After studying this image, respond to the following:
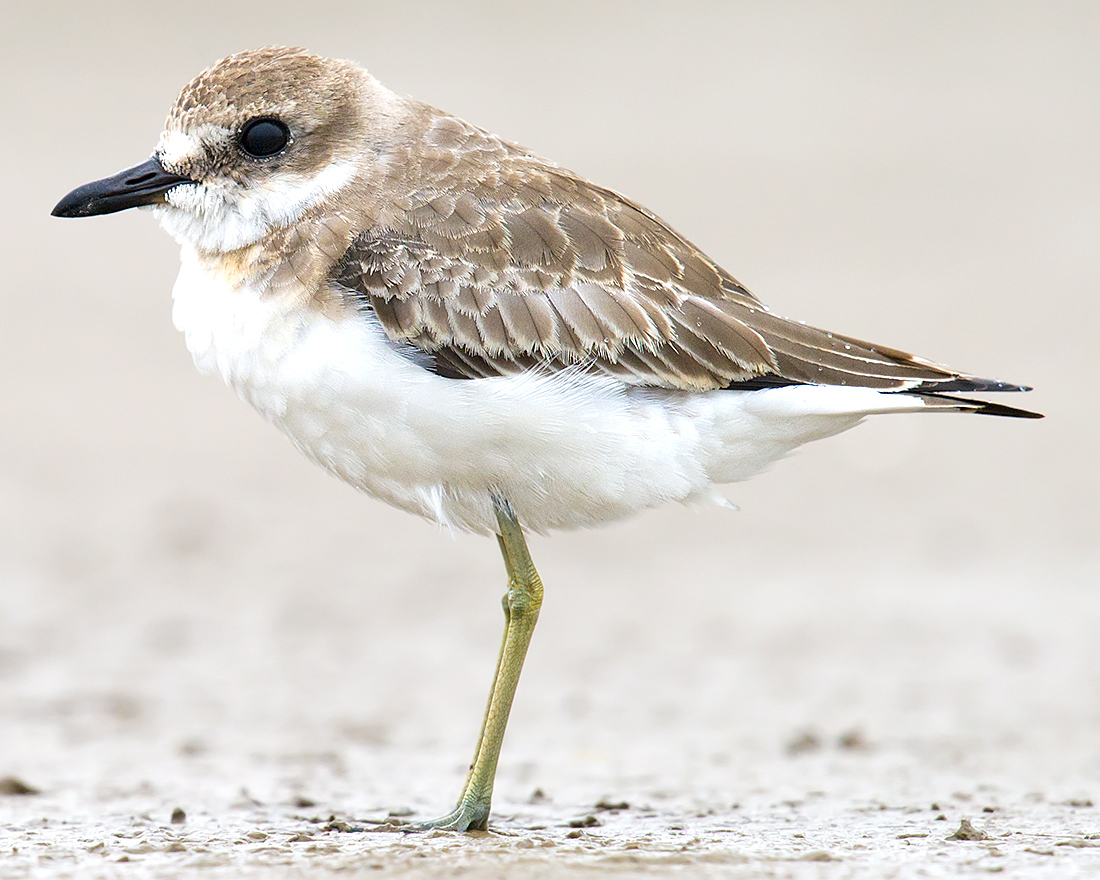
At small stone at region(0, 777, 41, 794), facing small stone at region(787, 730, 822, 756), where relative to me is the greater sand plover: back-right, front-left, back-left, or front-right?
front-right

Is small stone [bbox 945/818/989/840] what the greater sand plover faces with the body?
no

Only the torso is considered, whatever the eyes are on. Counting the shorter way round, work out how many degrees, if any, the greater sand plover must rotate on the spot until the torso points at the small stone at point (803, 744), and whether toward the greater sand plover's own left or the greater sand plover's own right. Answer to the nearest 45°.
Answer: approximately 135° to the greater sand plover's own right

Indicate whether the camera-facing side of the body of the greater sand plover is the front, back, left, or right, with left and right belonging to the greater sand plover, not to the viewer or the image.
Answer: left

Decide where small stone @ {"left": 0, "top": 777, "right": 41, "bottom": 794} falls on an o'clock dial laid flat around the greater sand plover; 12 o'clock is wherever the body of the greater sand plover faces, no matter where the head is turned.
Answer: The small stone is roughly at 1 o'clock from the greater sand plover.

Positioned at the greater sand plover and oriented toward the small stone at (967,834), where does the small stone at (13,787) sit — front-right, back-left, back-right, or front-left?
back-left

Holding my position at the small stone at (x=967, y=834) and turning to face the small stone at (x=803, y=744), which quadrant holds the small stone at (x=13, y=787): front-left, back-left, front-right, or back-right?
front-left

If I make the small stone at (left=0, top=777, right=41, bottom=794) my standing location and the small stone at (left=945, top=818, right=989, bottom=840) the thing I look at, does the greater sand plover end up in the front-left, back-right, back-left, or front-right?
front-right

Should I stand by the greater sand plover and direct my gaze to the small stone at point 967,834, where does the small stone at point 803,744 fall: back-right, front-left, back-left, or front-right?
front-left
